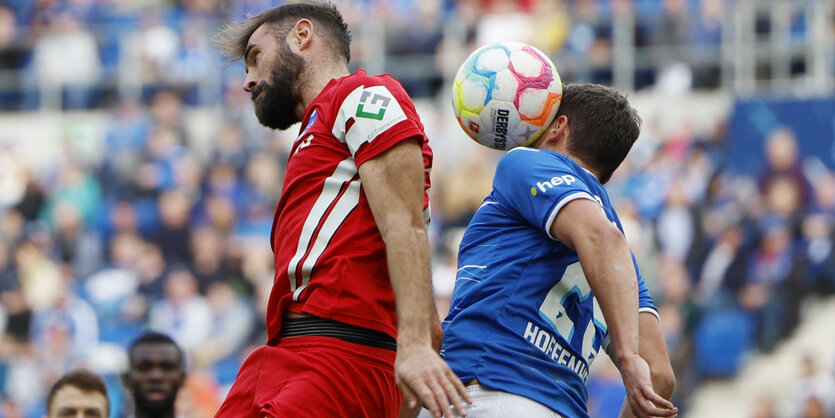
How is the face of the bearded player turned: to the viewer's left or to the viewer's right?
to the viewer's left

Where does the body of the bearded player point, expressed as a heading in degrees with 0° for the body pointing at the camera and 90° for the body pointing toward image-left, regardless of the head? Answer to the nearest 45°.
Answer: approximately 90°

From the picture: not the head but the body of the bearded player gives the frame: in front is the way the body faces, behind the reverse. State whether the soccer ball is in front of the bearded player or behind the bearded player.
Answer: behind
